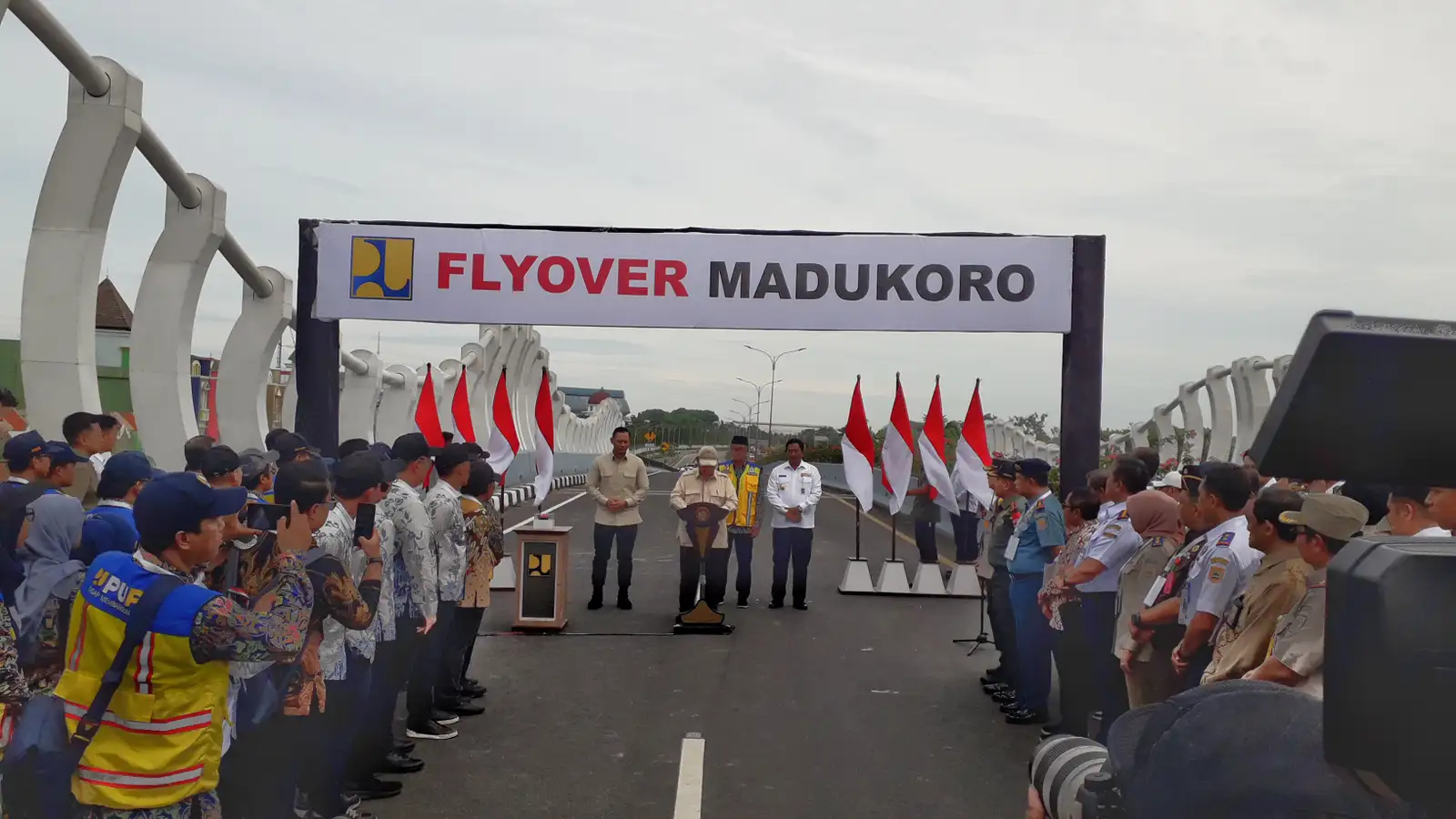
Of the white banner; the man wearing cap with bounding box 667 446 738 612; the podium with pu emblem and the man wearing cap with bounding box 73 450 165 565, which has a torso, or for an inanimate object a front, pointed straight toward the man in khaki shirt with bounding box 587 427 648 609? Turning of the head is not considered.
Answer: the man wearing cap with bounding box 73 450 165 565

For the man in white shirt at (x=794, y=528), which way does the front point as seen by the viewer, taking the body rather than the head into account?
toward the camera

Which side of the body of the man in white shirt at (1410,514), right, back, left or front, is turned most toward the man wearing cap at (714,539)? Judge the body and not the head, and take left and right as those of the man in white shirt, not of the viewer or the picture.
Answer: front

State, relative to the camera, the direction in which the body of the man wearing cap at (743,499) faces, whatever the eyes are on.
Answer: toward the camera

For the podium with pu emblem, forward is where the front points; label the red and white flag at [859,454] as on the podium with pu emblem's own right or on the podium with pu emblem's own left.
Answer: on the podium with pu emblem's own left

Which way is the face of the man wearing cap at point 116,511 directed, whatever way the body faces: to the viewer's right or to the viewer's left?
to the viewer's right

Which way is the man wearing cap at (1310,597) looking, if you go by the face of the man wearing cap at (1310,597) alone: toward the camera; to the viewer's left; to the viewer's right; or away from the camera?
to the viewer's left

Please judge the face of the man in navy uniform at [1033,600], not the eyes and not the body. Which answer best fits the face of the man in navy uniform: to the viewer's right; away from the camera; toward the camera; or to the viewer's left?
to the viewer's left

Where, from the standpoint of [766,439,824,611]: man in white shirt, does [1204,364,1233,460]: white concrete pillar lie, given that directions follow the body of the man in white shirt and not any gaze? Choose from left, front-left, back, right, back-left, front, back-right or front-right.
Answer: back-left

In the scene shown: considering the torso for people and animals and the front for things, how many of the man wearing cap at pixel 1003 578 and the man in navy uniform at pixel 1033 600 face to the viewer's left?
2

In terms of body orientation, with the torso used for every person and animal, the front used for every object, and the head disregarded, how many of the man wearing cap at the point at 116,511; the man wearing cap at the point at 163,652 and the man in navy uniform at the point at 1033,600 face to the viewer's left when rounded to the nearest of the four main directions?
1

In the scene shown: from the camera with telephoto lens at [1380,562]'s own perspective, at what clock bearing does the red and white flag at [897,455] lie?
The red and white flag is roughly at 1 o'clock from the camera with telephoto lens.

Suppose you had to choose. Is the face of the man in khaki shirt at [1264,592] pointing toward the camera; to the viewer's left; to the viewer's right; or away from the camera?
to the viewer's left

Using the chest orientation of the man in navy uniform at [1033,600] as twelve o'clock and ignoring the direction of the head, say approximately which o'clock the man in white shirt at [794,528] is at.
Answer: The man in white shirt is roughly at 2 o'clock from the man in navy uniform.

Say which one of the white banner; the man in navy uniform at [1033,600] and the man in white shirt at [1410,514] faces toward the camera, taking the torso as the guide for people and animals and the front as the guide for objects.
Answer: the white banner

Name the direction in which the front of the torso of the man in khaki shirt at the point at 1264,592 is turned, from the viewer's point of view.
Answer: to the viewer's left
